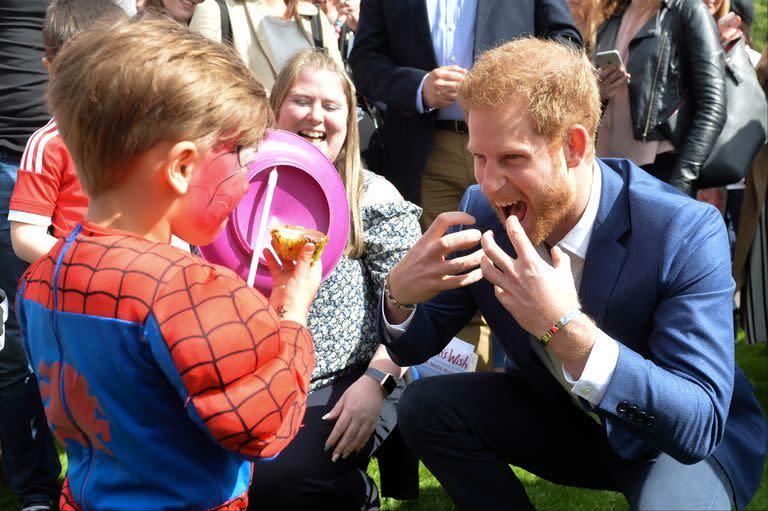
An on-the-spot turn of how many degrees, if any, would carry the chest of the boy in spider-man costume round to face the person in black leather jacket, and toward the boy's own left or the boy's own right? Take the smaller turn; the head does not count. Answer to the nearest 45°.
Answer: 0° — they already face them

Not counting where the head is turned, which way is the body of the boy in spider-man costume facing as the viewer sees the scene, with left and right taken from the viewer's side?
facing away from the viewer and to the right of the viewer

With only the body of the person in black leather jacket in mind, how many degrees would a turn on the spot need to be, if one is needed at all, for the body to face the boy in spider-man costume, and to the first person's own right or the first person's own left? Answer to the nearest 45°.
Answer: approximately 45° to the first person's own left

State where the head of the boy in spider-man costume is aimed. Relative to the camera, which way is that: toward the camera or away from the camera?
away from the camera
